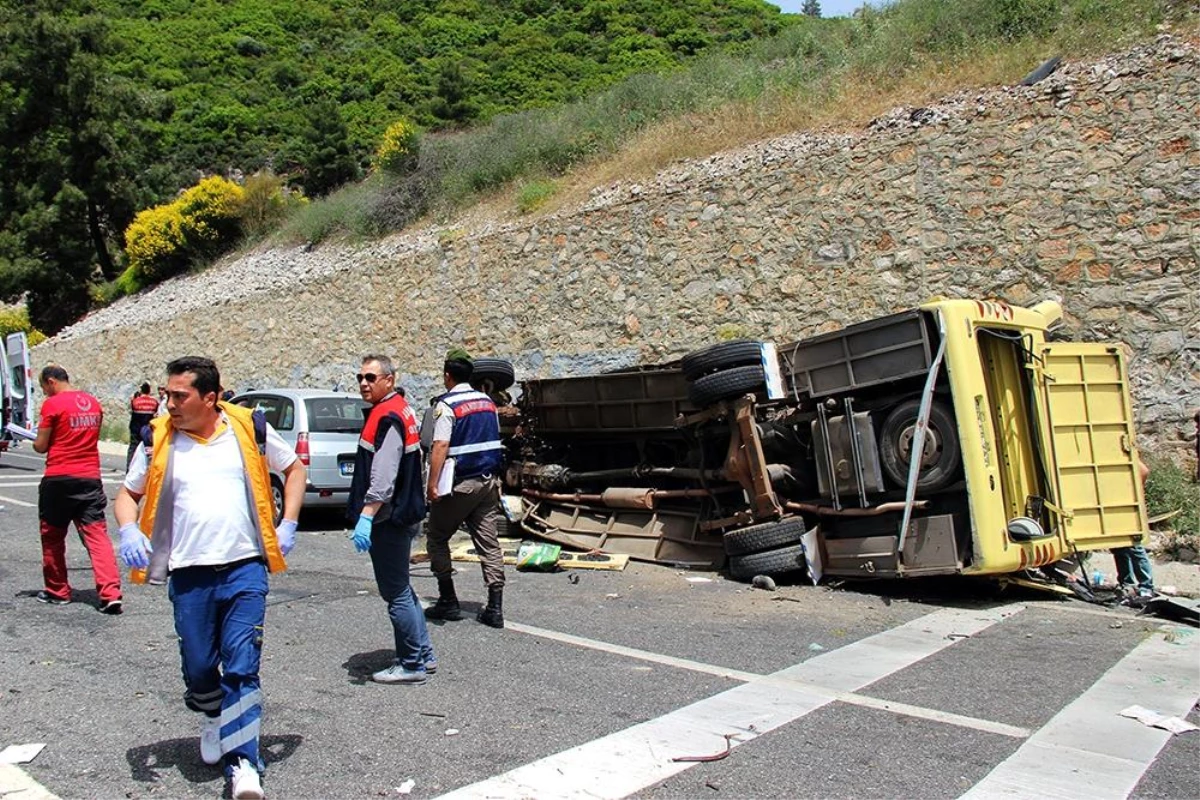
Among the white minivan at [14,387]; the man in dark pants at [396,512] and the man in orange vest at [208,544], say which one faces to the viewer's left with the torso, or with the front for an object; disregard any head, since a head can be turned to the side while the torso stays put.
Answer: the man in dark pants

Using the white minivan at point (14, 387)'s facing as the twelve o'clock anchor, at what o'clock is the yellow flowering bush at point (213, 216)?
The yellow flowering bush is roughly at 1 o'clock from the white minivan.

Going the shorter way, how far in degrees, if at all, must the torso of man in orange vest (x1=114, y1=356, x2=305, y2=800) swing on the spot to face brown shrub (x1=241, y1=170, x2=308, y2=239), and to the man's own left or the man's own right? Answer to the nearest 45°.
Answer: approximately 180°

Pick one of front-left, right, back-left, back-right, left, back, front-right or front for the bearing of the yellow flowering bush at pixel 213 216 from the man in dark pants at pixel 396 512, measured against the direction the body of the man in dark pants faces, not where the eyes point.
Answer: right

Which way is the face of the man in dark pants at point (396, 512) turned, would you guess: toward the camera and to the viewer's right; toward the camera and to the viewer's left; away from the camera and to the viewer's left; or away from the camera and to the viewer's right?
toward the camera and to the viewer's left

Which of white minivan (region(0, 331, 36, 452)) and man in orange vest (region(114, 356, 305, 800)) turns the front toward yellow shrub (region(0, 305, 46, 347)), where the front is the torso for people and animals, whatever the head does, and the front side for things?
the white minivan

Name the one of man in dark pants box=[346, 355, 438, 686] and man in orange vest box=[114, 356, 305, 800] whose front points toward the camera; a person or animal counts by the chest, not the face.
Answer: the man in orange vest

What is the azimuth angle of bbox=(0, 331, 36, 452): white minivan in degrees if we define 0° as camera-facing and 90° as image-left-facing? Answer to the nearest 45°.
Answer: approximately 180°

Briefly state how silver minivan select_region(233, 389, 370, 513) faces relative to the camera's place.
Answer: facing away from the viewer and to the left of the viewer

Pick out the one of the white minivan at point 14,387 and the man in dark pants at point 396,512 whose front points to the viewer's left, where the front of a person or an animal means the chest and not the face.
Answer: the man in dark pants

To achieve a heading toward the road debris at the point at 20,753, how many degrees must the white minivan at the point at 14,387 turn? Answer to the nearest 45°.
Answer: approximately 180°

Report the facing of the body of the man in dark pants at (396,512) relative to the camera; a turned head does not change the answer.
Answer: to the viewer's left

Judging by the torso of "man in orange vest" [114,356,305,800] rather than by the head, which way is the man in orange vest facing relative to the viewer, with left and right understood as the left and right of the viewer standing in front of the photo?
facing the viewer
